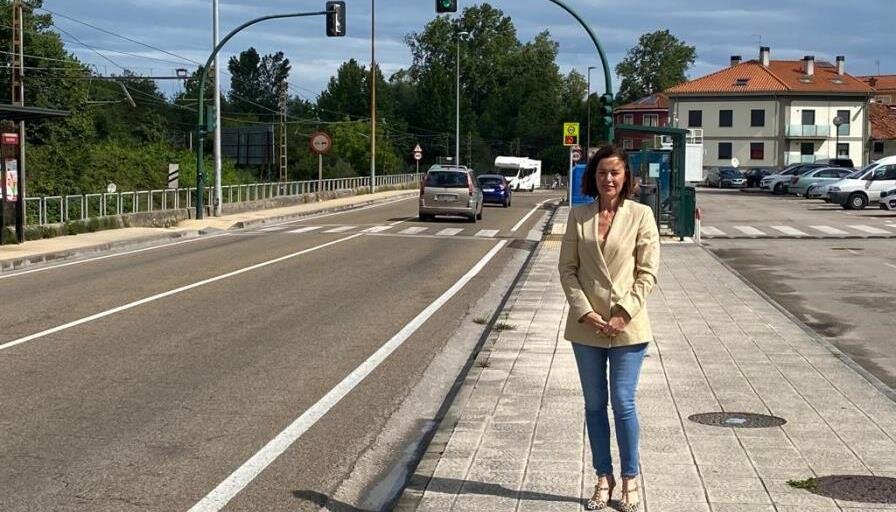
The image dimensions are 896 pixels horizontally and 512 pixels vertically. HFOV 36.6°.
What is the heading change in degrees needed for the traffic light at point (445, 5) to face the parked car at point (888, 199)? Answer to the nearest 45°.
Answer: approximately 135° to its left

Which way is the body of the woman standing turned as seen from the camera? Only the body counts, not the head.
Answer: toward the camera

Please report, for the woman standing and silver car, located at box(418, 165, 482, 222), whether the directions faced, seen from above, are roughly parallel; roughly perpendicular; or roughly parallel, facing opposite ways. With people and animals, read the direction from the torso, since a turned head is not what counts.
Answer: roughly parallel, facing opposite ways

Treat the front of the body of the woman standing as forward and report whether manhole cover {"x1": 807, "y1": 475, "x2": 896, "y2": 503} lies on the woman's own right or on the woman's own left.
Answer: on the woman's own left

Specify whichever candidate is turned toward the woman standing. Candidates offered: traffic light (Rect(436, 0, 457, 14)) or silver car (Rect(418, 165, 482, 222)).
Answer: the traffic light

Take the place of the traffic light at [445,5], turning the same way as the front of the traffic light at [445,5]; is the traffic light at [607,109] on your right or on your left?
on your left

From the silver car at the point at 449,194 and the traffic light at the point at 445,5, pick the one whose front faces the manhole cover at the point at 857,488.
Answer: the traffic light

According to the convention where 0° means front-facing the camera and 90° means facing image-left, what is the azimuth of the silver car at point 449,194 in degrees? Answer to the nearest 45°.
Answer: approximately 180°

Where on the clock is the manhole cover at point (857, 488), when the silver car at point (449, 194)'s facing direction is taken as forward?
The manhole cover is roughly at 6 o'clock from the silver car.

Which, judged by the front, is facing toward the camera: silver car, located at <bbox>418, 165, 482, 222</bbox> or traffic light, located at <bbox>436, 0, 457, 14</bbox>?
the traffic light

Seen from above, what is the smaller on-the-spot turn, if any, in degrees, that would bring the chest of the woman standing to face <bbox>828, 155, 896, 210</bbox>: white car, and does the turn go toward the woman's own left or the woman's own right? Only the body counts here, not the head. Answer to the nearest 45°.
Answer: approximately 180°

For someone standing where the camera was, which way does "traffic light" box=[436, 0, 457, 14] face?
facing the viewer

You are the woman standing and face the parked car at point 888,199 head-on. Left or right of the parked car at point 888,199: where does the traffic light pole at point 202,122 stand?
left

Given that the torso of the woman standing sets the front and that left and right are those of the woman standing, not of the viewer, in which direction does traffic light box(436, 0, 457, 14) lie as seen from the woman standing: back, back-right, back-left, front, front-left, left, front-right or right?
back
